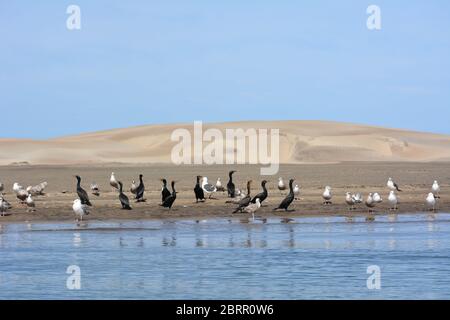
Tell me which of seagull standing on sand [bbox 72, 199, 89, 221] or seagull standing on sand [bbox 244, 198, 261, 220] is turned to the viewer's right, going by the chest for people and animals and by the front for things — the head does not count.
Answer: seagull standing on sand [bbox 244, 198, 261, 220]

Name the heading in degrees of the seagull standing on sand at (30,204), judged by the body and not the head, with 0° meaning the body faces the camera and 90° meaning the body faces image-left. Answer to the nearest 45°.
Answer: approximately 45°

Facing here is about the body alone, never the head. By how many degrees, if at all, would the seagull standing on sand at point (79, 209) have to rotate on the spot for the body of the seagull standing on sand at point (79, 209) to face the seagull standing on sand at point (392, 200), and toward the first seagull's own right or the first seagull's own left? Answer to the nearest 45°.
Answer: approximately 135° to the first seagull's own left

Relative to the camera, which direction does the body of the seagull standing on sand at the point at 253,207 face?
to the viewer's right

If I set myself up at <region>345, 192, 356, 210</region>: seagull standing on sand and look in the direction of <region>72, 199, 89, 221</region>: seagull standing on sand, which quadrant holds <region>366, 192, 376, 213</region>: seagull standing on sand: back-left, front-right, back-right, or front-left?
back-left

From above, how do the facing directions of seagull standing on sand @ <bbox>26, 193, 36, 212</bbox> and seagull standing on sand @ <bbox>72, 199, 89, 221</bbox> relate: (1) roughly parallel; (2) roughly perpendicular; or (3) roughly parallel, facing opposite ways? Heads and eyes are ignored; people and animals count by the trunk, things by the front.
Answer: roughly parallel

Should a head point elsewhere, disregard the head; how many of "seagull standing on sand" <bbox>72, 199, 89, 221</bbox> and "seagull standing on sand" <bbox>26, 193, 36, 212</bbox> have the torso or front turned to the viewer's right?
0

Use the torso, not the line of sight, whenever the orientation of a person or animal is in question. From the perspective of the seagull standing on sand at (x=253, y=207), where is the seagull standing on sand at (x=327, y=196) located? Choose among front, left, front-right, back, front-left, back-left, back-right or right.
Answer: front-left

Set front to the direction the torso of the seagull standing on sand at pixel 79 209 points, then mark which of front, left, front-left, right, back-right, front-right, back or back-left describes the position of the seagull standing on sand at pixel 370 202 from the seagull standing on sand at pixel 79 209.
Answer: back-left

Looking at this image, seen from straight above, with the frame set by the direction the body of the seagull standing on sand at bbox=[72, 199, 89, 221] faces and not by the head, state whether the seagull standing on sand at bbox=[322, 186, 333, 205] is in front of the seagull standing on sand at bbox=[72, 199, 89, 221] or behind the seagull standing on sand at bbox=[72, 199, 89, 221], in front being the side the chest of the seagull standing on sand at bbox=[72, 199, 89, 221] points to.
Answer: behind

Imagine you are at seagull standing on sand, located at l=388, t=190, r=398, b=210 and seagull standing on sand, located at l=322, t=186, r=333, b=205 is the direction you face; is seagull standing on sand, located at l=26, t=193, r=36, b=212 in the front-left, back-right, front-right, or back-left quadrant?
front-left
